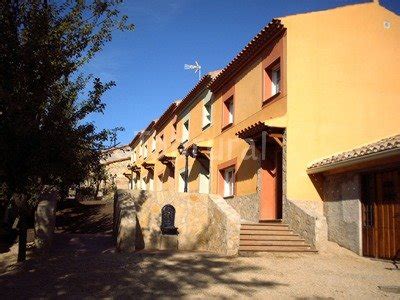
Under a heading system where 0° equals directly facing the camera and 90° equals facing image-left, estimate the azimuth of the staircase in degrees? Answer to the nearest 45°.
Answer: approximately 0°

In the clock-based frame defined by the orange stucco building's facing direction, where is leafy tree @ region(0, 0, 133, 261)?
The leafy tree is roughly at 12 o'clock from the orange stucco building.

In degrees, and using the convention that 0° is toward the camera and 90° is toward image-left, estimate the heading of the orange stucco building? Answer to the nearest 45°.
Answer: approximately 45°

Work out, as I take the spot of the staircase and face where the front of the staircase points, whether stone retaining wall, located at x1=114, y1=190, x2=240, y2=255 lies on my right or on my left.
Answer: on my right
